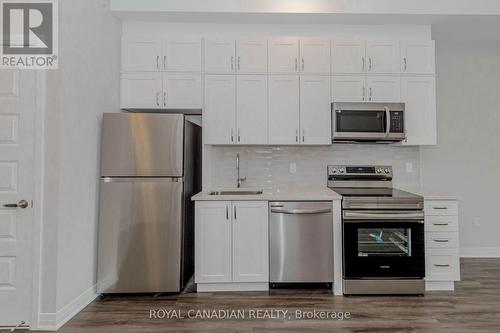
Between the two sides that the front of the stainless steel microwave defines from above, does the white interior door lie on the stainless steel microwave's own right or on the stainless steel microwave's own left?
on the stainless steel microwave's own right

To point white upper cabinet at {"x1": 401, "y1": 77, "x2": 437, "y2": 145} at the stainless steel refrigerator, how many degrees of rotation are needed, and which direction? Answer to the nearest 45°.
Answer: approximately 45° to its right

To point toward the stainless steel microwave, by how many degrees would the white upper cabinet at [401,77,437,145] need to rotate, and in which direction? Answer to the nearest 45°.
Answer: approximately 45° to its right

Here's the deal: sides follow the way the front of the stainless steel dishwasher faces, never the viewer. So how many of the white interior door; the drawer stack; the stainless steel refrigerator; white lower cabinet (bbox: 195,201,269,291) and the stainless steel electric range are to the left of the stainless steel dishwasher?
2

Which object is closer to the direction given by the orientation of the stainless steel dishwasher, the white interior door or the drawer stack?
the white interior door

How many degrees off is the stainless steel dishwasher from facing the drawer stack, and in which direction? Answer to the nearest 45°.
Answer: approximately 90° to its left

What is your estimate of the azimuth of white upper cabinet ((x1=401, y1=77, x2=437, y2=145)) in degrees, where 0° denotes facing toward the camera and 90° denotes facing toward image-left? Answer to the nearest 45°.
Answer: approximately 0°

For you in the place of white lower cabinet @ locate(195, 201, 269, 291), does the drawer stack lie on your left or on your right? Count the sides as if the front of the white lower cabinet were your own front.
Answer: on your left

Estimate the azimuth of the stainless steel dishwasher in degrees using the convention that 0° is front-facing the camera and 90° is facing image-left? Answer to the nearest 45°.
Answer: approximately 0°

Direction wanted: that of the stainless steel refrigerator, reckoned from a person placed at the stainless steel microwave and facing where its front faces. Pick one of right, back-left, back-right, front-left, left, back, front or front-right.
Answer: front-right
